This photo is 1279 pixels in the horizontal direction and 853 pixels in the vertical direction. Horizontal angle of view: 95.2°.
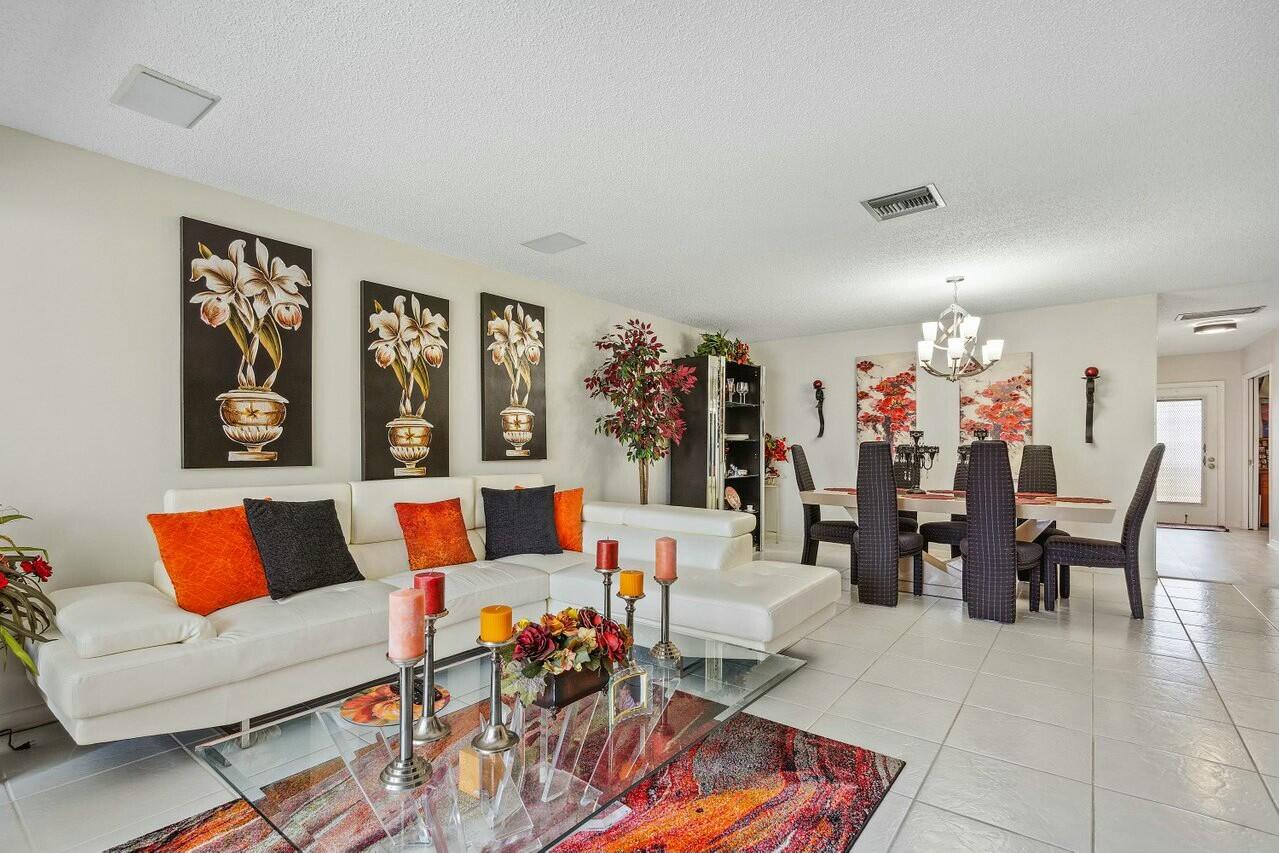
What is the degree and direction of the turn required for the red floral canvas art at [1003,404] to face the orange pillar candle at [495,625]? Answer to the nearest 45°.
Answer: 0° — it already faces it

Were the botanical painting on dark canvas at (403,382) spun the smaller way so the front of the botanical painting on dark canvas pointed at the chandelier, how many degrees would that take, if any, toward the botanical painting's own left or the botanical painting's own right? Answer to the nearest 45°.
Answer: approximately 45° to the botanical painting's own left

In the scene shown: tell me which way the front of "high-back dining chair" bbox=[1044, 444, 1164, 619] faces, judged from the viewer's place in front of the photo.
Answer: facing to the left of the viewer

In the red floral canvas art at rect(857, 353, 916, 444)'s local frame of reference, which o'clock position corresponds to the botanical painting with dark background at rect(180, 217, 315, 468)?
The botanical painting with dark background is roughly at 1 o'clock from the red floral canvas art.

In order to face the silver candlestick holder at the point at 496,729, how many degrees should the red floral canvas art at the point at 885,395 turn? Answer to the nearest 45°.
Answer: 0° — it already faces it

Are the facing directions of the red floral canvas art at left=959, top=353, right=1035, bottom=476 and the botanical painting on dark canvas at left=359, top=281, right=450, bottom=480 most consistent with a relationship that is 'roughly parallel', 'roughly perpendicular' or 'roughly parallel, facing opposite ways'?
roughly perpendicular

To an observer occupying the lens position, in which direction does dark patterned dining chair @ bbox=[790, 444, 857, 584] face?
facing to the right of the viewer

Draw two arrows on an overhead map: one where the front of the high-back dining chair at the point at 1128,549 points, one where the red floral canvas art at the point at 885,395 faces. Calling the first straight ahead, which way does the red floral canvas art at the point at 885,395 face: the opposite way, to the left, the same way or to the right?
to the left

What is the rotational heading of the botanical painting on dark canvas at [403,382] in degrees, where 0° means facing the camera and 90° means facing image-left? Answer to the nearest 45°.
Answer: approximately 315°

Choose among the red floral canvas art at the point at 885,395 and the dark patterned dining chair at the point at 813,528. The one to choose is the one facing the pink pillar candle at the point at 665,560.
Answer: the red floral canvas art
